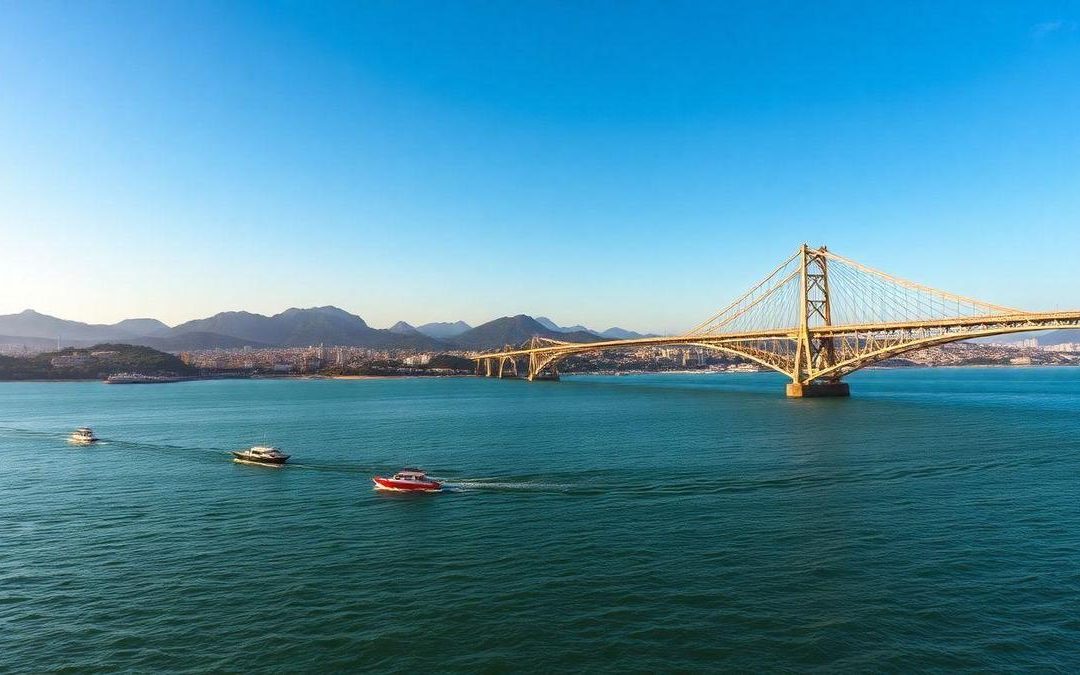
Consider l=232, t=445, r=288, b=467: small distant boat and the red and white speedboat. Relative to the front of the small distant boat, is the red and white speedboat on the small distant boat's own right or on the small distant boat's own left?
on the small distant boat's own left

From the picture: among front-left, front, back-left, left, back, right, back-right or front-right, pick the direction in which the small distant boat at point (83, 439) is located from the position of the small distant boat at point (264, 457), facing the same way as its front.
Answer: front-right

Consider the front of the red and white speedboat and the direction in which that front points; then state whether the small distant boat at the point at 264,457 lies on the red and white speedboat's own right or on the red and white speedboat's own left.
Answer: on the red and white speedboat's own right

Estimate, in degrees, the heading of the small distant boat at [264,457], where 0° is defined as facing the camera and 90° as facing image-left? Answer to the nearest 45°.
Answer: approximately 90°

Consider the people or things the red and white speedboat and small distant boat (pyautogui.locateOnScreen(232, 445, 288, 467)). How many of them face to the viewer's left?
2

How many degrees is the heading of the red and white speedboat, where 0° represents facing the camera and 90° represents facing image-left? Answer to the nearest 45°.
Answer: approximately 90°

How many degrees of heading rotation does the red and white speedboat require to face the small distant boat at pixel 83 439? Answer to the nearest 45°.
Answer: approximately 45° to its right

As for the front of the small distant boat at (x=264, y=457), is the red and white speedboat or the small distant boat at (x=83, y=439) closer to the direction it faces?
the small distant boat

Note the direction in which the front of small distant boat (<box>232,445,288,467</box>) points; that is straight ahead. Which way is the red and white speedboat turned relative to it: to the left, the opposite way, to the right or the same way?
the same way
